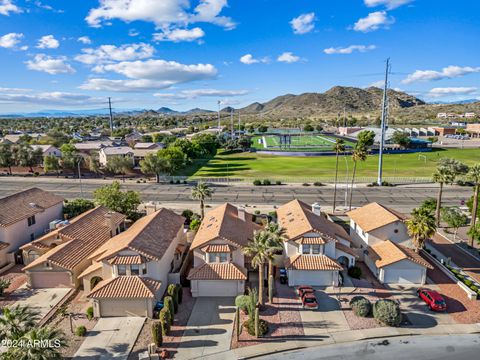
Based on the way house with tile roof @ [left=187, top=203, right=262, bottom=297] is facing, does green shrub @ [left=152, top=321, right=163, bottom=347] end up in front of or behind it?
in front

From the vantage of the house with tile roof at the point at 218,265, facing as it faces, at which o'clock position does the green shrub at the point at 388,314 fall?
The green shrub is roughly at 10 o'clock from the house with tile roof.

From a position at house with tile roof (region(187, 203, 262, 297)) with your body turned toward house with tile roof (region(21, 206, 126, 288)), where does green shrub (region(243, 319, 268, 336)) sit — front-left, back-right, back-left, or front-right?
back-left

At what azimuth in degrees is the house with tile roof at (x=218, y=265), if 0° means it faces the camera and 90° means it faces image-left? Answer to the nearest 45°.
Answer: approximately 0°

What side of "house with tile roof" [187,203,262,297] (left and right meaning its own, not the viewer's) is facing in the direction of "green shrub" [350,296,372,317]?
left

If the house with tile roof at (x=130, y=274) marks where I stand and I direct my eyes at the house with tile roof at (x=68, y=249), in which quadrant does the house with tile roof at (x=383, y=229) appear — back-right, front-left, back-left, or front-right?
back-right

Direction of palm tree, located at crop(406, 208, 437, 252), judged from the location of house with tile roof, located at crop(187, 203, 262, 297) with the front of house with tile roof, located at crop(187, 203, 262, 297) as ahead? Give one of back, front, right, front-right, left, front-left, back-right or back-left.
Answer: left

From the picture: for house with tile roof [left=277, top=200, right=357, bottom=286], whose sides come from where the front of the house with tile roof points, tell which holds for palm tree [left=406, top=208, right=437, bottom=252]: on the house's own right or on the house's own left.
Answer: on the house's own left

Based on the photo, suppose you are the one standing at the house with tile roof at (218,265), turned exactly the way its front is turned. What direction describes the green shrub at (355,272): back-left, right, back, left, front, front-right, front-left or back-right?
left

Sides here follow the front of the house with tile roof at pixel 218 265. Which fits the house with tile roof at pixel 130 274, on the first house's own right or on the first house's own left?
on the first house's own right

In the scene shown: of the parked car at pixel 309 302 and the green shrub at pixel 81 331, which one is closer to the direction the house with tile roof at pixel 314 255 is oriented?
the parked car

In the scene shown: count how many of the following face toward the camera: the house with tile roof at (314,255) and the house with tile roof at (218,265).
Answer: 2

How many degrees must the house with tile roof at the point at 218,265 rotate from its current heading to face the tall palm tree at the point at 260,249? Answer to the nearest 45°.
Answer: approximately 45° to its left
